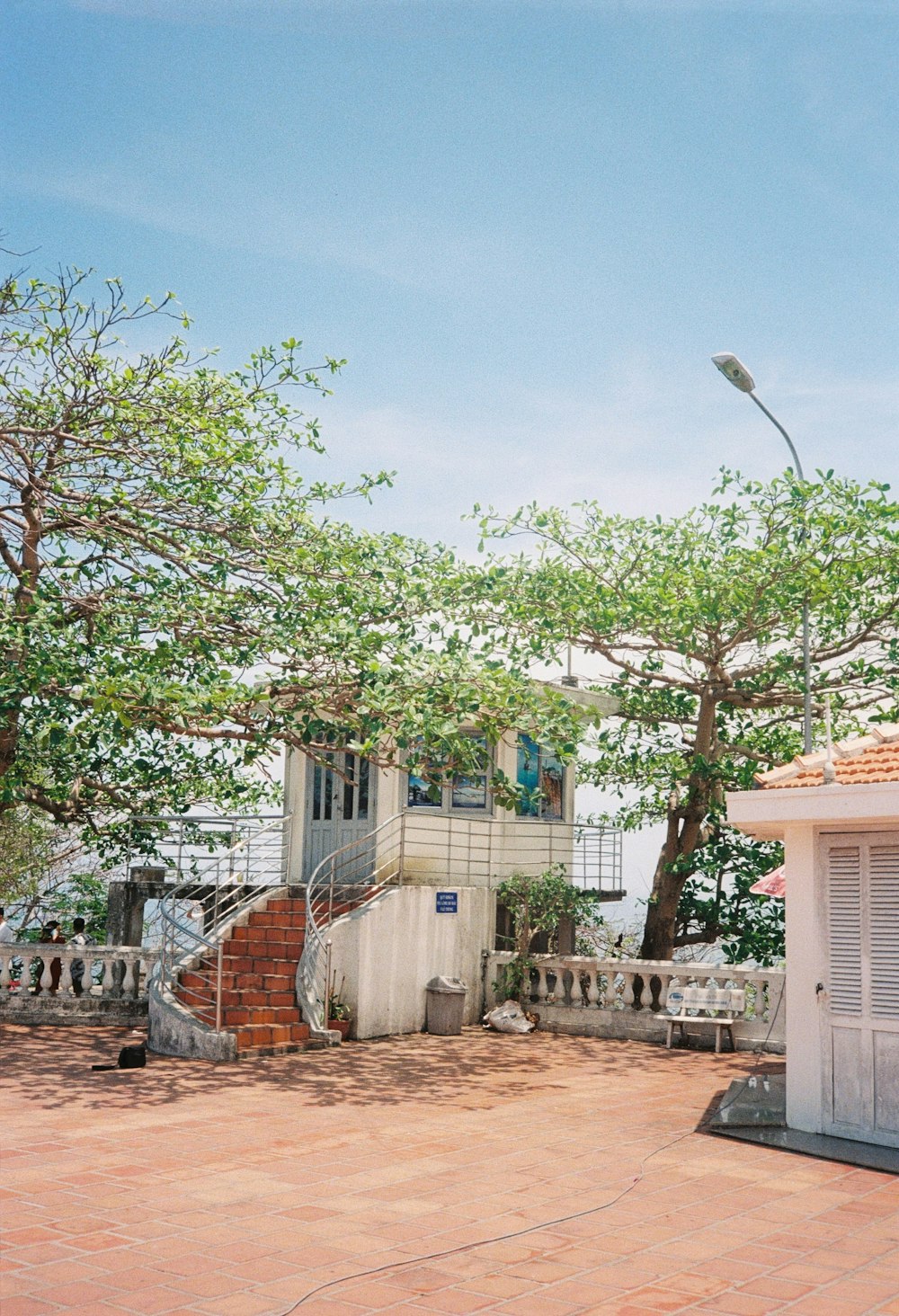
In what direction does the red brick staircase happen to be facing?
toward the camera

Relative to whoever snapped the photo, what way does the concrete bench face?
facing the viewer and to the left of the viewer

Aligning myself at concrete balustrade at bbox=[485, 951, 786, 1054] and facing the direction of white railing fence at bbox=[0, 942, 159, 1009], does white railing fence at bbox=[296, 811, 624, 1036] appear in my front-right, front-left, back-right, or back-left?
front-right

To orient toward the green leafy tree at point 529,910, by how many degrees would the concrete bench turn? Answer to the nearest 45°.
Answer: approximately 90° to its right

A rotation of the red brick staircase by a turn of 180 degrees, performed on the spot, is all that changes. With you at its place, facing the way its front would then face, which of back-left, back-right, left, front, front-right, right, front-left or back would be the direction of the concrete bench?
right

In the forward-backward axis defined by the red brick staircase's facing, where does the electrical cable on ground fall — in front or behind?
in front

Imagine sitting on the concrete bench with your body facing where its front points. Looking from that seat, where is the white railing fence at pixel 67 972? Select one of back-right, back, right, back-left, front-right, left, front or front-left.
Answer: front-right

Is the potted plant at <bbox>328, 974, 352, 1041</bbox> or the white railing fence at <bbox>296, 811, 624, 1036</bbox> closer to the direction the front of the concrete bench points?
the potted plant

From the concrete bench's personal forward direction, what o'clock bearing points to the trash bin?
The trash bin is roughly at 2 o'clock from the concrete bench.

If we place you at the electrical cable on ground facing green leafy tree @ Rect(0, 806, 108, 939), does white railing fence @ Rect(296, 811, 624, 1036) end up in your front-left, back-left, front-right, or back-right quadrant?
front-right
